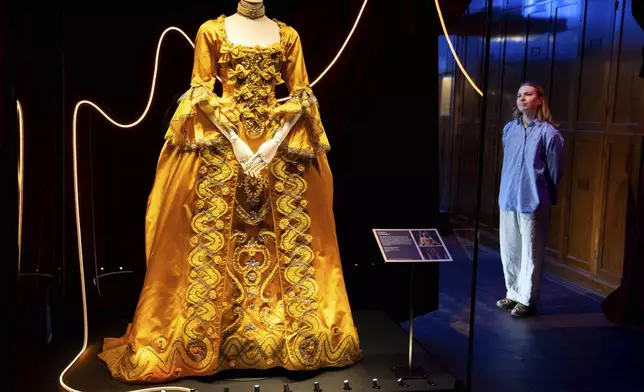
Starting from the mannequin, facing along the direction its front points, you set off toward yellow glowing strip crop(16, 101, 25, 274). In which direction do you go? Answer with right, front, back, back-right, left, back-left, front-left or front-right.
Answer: front-right

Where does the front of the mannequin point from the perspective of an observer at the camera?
facing the viewer

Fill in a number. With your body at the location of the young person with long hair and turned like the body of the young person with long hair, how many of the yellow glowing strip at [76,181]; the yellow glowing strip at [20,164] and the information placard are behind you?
0

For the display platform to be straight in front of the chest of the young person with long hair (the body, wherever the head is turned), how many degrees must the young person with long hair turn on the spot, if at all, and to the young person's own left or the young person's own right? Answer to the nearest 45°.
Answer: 0° — they already face it

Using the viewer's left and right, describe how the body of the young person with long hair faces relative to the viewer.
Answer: facing the viewer and to the left of the viewer

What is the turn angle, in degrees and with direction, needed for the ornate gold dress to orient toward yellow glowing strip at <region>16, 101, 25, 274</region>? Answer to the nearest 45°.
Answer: approximately 45° to its right

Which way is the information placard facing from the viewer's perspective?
toward the camera

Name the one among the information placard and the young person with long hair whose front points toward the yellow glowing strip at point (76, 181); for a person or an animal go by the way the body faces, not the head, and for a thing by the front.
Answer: the young person with long hair

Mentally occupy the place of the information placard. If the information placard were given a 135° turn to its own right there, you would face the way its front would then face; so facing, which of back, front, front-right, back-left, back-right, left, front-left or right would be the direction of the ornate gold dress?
front-left

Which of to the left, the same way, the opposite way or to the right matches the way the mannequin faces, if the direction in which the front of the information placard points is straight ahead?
the same way

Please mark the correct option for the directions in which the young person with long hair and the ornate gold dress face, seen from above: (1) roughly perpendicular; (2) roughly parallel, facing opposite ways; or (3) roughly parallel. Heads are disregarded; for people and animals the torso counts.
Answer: roughly perpendicular

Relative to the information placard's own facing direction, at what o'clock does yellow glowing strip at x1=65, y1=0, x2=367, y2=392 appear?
The yellow glowing strip is roughly at 3 o'clock from the information placard.

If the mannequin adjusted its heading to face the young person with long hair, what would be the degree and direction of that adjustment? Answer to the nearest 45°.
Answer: approximately 135° to its left
